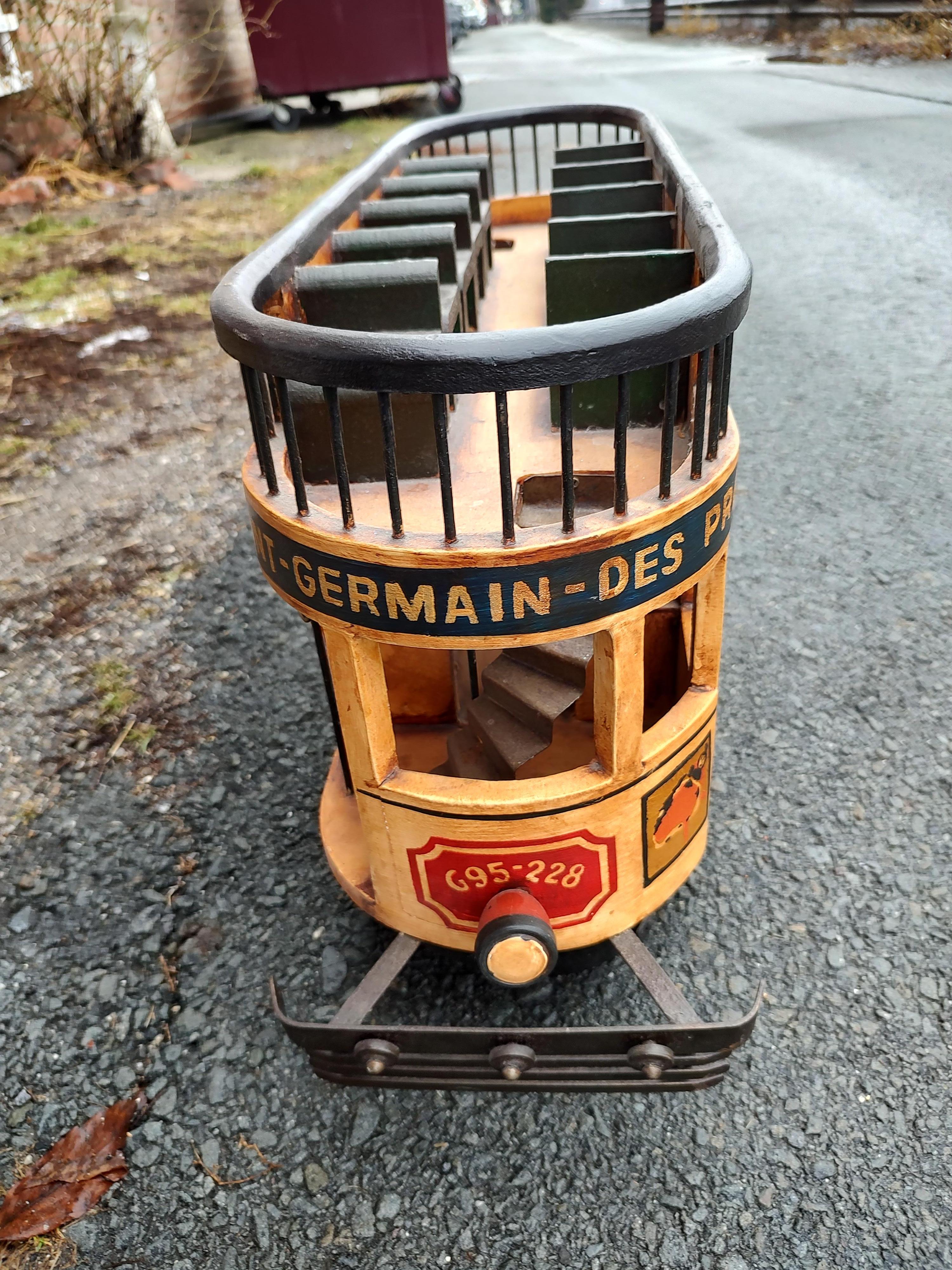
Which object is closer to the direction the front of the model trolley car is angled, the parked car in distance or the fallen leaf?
the fallen leaf

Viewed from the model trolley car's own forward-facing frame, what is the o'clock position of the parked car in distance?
The parked car in distance is roughly at 6 o'clock from the model trolley car.

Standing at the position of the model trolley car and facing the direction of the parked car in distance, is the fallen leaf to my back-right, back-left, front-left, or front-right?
back-left

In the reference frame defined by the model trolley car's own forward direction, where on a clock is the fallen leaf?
The fallen leaf is roughly at 2 o'clock from the model trolley car.

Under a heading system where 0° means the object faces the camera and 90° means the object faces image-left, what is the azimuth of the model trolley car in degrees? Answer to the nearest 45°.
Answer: approximately 0°
